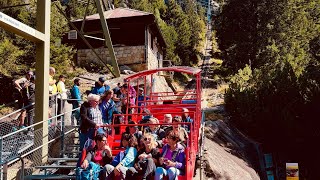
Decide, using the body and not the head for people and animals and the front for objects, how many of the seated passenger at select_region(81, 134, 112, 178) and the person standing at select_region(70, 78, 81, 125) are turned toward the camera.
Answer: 1

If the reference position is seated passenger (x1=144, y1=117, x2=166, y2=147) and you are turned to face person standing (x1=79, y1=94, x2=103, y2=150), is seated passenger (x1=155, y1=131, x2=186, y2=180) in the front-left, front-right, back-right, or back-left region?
back-left

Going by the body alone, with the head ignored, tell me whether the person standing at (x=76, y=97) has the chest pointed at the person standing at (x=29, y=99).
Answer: no

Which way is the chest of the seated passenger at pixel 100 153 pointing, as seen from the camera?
toward the camera

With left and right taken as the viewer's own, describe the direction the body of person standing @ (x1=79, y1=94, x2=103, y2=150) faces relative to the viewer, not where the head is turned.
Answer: facing the viewer and to the right of the viewer

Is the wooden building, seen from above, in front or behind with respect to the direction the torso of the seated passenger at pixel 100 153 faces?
behind

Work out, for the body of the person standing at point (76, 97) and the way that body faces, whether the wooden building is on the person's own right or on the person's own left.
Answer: on the person's own left

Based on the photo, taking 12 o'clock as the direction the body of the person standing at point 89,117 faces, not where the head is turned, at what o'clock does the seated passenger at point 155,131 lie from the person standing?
The seated passenger is roughly at 11 o'clock from the person standing.

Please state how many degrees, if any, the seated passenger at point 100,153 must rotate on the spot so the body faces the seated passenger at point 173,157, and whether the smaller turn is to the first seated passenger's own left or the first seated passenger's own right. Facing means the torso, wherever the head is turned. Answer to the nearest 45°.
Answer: approximately 90° to the first seated passenger's own left

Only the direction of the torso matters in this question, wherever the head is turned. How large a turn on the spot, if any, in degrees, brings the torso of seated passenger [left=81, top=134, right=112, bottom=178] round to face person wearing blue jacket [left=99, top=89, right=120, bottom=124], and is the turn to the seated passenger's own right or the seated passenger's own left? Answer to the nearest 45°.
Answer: approximately 180°

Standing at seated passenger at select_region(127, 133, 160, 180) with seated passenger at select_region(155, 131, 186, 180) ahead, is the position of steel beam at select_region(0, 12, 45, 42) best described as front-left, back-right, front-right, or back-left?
back-left

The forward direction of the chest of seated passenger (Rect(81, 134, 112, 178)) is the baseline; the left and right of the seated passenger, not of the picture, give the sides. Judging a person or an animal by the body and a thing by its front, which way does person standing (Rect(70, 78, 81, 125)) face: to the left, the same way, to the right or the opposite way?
to the left

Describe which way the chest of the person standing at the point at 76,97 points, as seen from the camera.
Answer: to the viewer's right

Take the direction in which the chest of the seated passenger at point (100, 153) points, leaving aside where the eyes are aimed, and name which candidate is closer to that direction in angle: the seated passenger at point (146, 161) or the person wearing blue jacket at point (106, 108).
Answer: the seated passenger

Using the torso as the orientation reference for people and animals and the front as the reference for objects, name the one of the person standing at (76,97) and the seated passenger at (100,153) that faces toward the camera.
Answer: the seated passenger

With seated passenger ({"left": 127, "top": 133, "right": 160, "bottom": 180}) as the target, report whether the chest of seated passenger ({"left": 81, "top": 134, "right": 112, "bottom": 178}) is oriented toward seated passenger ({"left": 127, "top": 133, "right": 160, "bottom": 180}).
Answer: no
